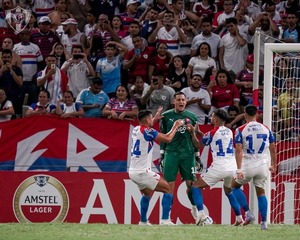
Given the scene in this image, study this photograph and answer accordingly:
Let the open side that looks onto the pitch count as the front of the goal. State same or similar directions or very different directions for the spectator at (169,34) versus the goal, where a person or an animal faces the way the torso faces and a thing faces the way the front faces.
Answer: same or similar directions

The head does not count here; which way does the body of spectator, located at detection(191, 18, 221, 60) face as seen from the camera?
toward the camera

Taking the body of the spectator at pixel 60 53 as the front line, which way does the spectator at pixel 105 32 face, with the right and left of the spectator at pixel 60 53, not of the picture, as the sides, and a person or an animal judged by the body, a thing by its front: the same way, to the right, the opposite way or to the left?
the same way

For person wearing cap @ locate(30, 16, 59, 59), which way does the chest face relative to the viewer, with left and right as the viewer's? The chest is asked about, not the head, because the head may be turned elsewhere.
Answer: facing the viewer

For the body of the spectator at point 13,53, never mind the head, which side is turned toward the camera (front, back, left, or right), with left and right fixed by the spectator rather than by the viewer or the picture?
front

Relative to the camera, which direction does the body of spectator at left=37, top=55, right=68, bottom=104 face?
toward the camera

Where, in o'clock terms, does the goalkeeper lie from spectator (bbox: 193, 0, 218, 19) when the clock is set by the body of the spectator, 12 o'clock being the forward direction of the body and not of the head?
The goalkeeper is roughly at 12 o'clock from the spectator.

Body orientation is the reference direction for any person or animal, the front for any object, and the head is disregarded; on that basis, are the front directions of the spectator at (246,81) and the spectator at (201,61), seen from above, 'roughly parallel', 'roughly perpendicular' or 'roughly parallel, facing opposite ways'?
roughly parallel

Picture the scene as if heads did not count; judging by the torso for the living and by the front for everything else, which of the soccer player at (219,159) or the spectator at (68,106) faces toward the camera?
the spectator

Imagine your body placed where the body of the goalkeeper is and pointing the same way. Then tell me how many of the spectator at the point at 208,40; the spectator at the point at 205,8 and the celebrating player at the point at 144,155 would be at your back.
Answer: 2

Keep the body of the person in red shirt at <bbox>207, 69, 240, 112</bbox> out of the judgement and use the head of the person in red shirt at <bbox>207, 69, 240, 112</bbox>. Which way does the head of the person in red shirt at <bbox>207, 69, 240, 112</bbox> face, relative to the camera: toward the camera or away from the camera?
toward the camera

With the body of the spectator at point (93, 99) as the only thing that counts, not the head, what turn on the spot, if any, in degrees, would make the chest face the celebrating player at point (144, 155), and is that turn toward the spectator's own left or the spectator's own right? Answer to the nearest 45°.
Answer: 0° — they already face them

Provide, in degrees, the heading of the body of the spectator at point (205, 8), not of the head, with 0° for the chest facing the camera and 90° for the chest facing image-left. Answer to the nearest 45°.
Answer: approximately 0°
